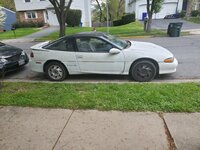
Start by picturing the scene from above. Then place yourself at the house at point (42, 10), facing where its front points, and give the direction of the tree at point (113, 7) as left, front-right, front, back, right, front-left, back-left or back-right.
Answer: back-left

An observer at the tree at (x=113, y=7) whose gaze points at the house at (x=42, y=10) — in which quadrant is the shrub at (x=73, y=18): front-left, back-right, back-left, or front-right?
front-left

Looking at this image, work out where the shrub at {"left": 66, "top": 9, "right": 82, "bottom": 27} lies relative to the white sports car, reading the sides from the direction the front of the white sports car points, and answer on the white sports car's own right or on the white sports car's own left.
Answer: on the white sports car's own left

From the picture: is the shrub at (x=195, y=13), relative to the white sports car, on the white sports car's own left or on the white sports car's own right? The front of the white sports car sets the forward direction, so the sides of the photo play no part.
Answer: on the white sports car's own left

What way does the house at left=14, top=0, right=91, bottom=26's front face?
toward the camera

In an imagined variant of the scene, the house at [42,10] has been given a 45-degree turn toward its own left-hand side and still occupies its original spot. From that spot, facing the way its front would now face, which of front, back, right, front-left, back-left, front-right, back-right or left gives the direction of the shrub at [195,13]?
front-left

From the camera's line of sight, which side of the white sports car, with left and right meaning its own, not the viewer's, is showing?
right

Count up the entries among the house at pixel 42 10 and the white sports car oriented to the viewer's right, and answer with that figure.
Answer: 1

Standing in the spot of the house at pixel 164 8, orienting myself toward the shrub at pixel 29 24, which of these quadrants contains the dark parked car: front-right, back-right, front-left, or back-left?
front-left

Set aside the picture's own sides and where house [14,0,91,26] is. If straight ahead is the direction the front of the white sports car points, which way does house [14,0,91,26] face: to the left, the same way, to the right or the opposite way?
to the right

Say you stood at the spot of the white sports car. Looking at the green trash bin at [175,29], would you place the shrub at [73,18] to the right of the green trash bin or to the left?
left

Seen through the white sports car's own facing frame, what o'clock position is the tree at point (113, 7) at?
The tree is roughly at 9 o'clock from the white sports car.

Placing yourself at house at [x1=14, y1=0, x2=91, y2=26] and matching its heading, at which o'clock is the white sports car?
The white sports car is roughly at 12 o'clock from the house.

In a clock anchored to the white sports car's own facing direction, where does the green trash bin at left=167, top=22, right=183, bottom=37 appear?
The green trash bin is roughly at 10 o'clock from the white sports car.

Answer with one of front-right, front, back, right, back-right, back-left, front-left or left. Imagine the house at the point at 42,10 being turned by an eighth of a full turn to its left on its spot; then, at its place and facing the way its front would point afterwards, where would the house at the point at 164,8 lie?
front-left

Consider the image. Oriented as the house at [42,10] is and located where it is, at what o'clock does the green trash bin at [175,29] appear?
The green trash bin is roughly at 11 o'clock from the house.

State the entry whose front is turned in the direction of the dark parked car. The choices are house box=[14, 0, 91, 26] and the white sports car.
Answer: the house

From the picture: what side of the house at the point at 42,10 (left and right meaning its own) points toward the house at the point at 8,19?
right
